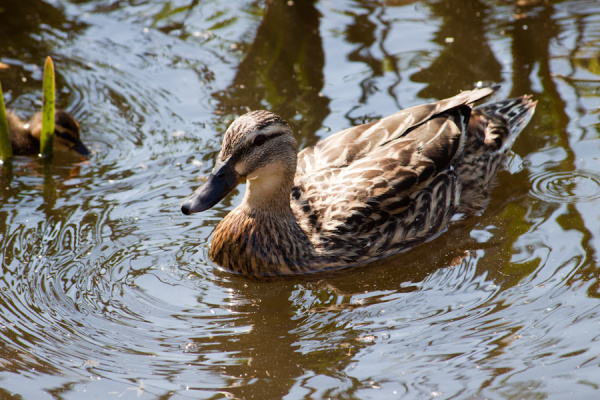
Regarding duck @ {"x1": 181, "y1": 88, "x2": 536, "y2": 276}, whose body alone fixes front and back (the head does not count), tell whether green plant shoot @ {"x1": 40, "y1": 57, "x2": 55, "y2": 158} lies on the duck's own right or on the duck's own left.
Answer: on the duck's own right

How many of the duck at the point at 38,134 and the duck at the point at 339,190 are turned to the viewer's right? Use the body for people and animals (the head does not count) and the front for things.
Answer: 1

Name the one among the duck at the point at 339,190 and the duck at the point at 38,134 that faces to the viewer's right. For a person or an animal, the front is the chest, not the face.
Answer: the duck at the point at 38,134

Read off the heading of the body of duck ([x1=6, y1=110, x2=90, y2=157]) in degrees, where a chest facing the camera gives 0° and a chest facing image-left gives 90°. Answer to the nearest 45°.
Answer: approximately 270°

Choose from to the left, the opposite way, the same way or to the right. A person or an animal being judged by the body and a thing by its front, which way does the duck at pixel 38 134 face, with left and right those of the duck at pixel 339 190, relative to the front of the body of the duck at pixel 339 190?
the opposite way

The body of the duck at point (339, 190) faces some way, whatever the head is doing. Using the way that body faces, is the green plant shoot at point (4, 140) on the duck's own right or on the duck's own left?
on the duck's own right

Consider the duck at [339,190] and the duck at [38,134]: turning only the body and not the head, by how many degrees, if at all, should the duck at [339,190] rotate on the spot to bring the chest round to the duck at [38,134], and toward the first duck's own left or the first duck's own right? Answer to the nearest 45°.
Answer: approximately 90° to the first duck's own right
